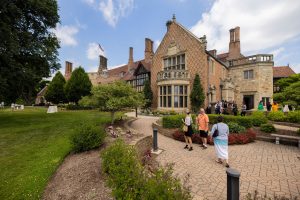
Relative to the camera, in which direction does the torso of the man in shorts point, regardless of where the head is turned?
away from the camera

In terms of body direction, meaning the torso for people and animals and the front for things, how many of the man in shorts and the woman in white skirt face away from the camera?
2

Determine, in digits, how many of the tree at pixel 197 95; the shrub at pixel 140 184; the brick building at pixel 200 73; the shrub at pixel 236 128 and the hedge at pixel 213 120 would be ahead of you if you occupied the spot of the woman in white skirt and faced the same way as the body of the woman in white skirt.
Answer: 4

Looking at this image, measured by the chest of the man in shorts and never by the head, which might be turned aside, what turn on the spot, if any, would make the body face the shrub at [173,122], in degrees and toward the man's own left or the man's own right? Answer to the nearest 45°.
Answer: approximately 45° to the man's own left

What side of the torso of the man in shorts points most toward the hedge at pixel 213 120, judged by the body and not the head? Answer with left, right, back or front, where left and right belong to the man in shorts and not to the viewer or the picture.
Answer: front

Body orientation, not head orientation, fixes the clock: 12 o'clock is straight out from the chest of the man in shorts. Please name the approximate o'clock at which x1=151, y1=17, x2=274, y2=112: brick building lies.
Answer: The brick building is roughly at 12 o'clock from the man in shorts.

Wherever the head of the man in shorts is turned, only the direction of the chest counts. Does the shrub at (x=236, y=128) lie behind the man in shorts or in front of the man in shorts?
in front

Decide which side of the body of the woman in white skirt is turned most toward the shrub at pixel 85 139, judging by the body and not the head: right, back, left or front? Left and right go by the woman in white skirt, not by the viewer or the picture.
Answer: left

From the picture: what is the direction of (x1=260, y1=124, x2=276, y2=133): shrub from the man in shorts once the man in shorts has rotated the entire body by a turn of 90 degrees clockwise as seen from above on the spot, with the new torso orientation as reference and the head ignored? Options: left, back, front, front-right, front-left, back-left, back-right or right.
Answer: front-left

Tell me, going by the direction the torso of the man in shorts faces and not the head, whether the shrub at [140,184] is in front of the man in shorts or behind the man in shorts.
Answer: behind

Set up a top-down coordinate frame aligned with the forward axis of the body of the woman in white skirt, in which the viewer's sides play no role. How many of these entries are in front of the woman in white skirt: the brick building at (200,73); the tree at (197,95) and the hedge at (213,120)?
3

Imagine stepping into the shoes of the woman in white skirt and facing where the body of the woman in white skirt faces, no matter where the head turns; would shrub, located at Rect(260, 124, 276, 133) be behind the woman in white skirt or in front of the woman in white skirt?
in front

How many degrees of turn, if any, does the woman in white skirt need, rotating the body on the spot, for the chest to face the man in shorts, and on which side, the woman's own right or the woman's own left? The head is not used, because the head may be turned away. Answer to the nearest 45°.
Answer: approximately 45° to the woman's own left

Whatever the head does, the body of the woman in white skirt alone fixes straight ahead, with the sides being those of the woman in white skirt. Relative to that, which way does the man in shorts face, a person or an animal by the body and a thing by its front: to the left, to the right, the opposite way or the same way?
the same way

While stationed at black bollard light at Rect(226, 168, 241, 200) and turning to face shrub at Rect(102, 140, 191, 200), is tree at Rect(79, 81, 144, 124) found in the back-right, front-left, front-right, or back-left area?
front-right

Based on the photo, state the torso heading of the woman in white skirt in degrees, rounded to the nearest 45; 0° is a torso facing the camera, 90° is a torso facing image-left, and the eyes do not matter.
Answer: approximately 180°

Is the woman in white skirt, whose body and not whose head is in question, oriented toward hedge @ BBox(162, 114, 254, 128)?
yes

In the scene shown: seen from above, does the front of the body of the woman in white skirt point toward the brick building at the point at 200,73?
yes
